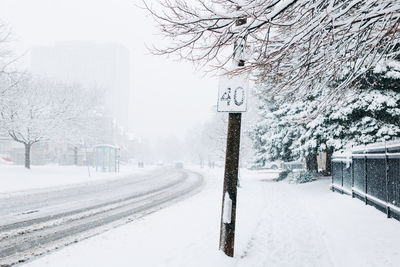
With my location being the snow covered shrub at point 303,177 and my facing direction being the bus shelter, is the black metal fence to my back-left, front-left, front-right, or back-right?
back-left

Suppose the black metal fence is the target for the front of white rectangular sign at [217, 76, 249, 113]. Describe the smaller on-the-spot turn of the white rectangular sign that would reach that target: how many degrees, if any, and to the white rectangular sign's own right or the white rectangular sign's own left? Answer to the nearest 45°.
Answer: approximately 135° to the white rectangular sign's own left

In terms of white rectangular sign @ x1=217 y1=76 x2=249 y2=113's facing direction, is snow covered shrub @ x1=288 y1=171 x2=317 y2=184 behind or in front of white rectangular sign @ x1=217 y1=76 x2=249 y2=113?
behind

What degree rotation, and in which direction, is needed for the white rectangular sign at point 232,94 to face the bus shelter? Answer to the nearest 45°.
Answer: approximately 135° to its right

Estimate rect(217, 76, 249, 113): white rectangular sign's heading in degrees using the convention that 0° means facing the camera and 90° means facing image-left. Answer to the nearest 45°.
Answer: approximately 0°
